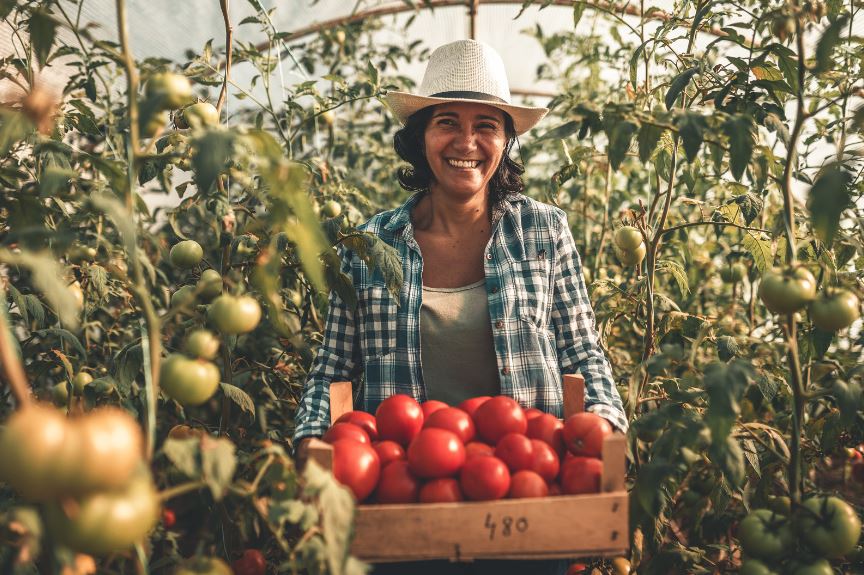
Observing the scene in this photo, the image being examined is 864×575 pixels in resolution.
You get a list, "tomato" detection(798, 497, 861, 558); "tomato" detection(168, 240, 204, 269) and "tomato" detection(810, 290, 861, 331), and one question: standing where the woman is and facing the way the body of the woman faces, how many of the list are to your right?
1

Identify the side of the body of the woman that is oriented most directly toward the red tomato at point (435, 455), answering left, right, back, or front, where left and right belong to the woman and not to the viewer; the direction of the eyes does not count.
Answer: front

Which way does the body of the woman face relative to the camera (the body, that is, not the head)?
toward the camera

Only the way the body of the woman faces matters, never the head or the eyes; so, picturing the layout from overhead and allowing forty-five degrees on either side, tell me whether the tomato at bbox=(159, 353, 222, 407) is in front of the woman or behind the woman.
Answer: in front

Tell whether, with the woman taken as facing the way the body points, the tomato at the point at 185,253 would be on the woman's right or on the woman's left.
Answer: on the woman's right

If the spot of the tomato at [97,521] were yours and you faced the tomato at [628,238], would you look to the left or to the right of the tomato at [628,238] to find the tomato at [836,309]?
right
